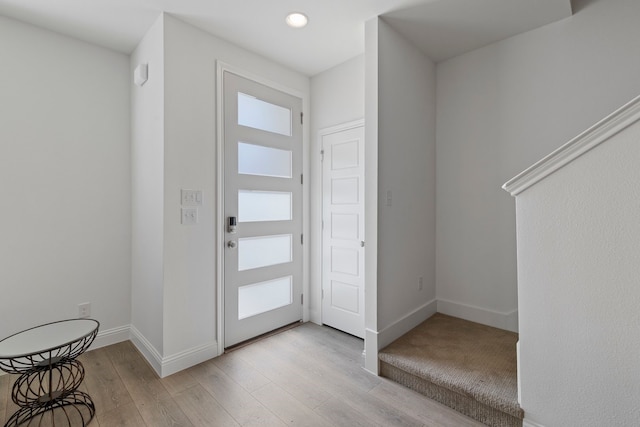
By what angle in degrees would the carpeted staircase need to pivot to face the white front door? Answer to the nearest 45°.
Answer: approximately 45° to its right

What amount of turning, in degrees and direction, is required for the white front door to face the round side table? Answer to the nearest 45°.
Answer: approximately 90° to its right

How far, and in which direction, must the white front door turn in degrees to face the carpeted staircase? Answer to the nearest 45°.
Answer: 0° — it already faces it

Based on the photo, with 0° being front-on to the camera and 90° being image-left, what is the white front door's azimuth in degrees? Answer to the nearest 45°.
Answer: approximately 315°
